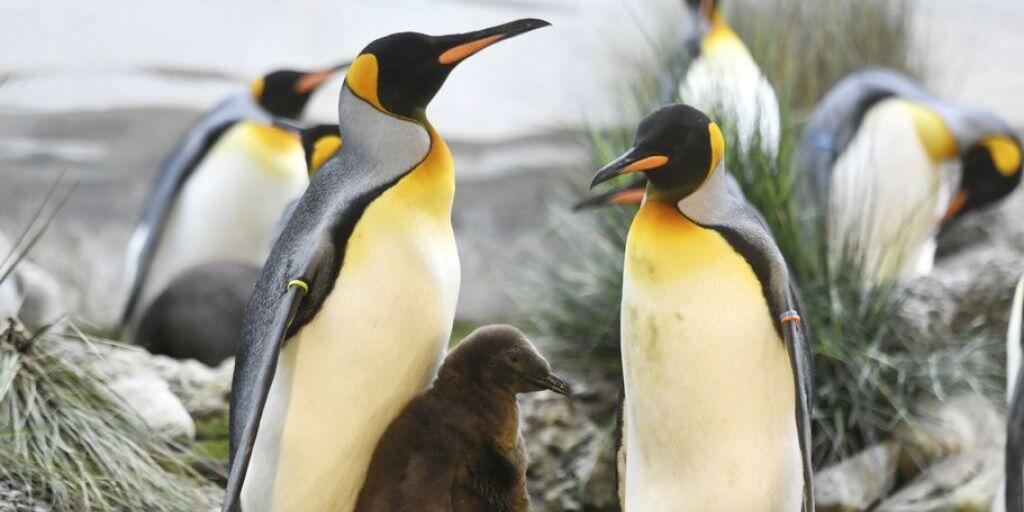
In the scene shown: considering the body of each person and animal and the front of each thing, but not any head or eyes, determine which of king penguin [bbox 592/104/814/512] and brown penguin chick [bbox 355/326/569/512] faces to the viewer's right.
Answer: the brown penguin chick

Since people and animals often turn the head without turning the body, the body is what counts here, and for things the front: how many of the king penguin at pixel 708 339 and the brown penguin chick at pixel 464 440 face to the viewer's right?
1

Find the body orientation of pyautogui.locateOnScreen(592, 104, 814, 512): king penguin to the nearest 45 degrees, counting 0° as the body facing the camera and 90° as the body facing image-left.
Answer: approximately 45°

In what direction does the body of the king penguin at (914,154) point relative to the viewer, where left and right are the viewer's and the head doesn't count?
facing the viewer and to the right of the viewer

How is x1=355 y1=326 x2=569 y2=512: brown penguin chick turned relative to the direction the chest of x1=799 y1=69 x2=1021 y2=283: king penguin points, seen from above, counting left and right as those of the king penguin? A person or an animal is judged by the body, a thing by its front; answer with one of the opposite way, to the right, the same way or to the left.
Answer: to the left

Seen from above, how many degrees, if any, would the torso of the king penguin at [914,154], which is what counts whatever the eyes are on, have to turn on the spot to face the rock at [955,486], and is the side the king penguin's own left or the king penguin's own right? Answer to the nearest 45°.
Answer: approximately 45° to the king penguin's own right

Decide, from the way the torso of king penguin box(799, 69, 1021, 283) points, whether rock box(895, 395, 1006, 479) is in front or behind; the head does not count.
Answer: in front

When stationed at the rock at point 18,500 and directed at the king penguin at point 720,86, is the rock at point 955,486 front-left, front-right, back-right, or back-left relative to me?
front-right

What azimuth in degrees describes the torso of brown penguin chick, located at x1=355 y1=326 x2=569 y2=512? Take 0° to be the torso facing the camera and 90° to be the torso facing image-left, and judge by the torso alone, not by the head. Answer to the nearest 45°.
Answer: approximately 270°

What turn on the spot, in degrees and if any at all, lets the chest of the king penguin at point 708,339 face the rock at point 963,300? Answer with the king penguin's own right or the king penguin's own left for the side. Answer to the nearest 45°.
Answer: approximately 180°

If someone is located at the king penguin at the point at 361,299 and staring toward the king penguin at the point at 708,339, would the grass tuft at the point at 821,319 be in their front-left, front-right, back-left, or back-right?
front-left

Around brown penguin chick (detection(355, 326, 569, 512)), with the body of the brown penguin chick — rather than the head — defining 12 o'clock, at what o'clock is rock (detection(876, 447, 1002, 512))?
The rock is roughly at 11 o'clock from the brown penguin chick.
